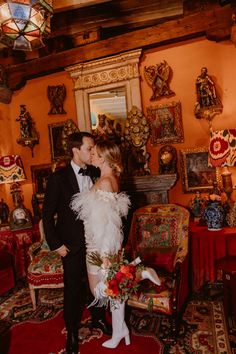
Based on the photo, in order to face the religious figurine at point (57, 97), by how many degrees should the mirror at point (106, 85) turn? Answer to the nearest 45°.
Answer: approximately 90° to its right

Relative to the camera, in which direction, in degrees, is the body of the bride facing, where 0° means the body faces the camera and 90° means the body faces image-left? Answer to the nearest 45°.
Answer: approximately 90°

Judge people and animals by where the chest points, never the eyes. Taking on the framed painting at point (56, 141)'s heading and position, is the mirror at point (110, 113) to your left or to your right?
on your left

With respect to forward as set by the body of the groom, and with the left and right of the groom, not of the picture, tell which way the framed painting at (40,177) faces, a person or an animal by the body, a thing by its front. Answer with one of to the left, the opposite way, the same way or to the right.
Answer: to the right

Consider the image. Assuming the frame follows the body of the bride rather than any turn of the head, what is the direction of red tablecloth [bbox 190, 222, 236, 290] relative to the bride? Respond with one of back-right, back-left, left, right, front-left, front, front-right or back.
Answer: back-right

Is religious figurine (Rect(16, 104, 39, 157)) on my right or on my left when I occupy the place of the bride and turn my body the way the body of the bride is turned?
on my right

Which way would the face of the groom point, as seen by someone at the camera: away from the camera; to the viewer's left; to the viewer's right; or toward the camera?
to the viewer's right

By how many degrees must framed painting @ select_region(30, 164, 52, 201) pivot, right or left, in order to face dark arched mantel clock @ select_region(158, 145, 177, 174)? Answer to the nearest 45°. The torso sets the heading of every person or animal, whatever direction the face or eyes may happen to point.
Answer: approximately 90° to its left

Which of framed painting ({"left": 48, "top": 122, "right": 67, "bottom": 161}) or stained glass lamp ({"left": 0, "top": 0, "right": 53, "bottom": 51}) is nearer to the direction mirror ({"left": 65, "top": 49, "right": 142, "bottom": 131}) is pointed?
the stained glass lamp
